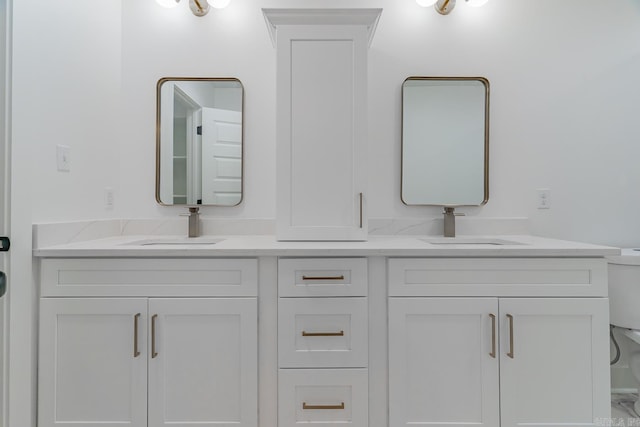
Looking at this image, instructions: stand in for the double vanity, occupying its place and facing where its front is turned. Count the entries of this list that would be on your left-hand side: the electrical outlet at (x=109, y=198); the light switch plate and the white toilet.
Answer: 1

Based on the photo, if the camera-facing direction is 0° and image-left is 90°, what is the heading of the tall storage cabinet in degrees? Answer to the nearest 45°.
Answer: approximately 0°

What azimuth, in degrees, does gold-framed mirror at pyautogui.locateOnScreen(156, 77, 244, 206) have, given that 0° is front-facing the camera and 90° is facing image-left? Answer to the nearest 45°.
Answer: approximately 0°

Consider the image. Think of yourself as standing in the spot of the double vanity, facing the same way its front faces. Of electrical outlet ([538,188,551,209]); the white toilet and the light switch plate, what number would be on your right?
1

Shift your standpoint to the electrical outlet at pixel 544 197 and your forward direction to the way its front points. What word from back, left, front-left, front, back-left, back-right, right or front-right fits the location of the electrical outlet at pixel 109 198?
front-right

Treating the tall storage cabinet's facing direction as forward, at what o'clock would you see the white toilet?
The white toilet is roughly at 9 o'clock from the tall storage cabinet.

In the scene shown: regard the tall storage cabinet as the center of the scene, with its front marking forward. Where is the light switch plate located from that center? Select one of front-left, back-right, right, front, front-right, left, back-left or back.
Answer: right

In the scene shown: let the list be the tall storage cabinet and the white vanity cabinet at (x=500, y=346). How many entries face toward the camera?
2
